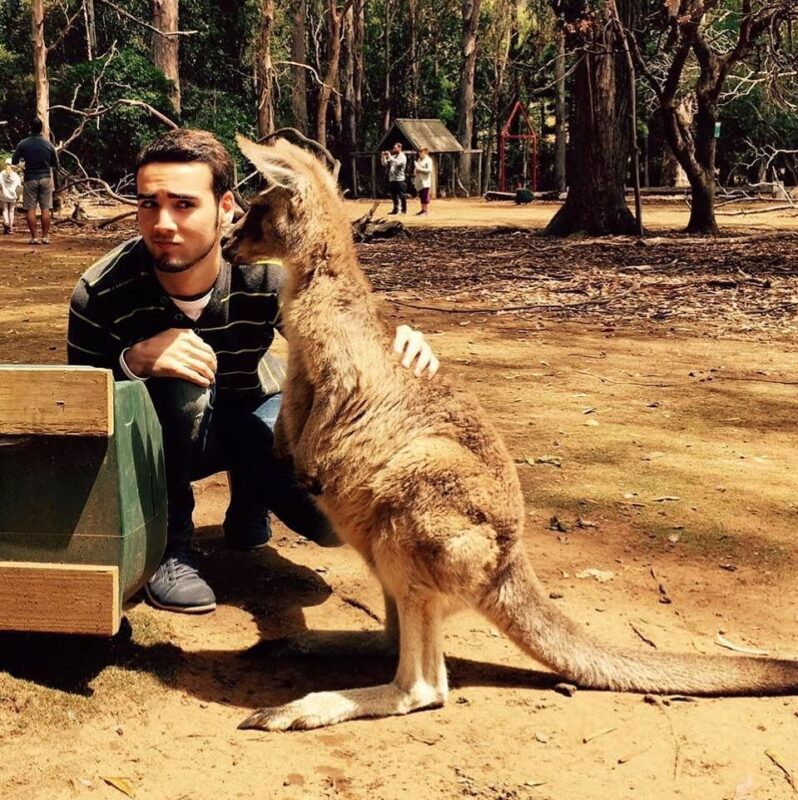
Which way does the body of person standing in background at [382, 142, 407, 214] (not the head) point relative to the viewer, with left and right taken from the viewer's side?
facing the viewer and to the left of the viewer

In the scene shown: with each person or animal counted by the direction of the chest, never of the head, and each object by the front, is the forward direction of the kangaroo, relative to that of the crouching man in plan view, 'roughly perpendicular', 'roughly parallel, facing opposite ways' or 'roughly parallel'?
roughly perpendicular

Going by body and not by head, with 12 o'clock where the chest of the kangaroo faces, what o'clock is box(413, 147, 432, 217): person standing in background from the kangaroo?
The person standing in background is roughly at 3 o'clock from the kangaroo.

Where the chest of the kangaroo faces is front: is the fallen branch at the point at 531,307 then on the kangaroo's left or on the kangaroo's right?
on the kangaroo's right

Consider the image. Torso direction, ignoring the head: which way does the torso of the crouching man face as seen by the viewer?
toward the camera

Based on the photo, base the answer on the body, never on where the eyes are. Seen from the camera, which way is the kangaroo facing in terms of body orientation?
to the viewer's left

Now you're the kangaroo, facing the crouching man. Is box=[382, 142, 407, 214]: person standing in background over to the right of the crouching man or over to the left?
right

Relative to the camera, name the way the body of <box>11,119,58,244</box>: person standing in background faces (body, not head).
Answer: away from the camera
